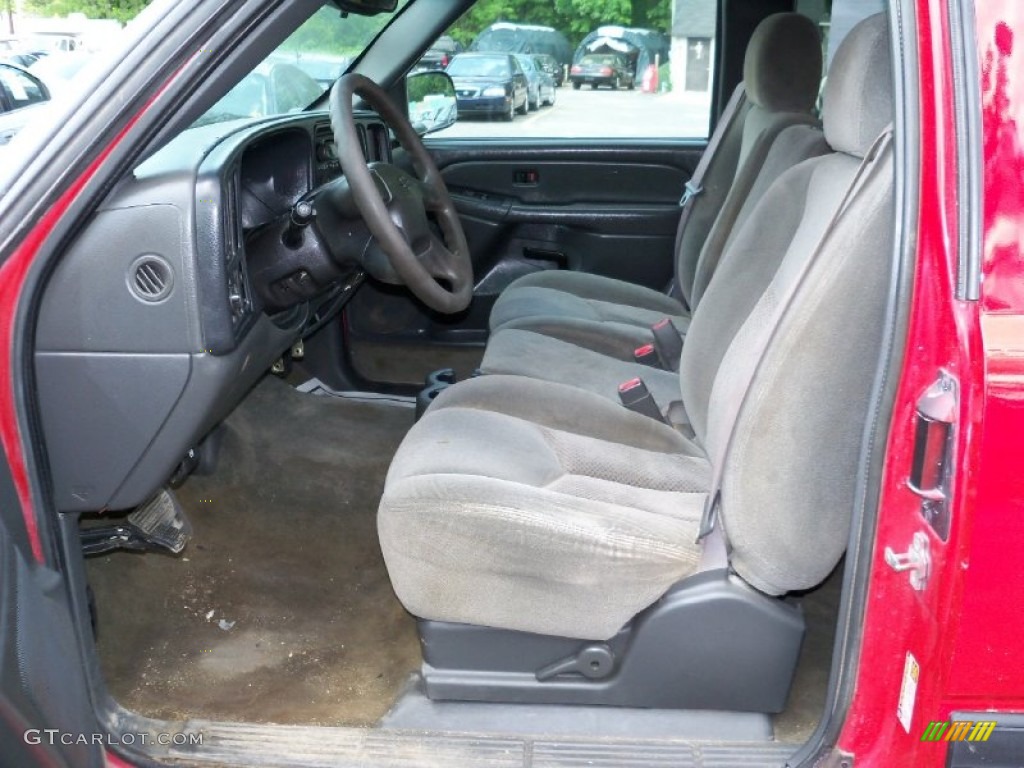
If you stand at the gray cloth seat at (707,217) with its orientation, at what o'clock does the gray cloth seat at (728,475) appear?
the gray cloth seat at (728,475) is roughly at 9 o'clock from the gray cloth seat at (707,217).

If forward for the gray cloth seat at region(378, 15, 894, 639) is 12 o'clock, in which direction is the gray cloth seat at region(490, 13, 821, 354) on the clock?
the gray cloth seat at region(490, 13, 821, 354) is roughly at 3 o'clock from the gray cloth seat at region(378, 15, 894, 639).

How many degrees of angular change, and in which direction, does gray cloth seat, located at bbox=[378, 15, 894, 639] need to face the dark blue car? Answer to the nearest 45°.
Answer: approximately 90° to its right

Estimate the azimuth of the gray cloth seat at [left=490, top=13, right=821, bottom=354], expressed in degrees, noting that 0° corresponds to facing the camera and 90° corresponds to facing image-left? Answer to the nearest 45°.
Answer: approximately 90°

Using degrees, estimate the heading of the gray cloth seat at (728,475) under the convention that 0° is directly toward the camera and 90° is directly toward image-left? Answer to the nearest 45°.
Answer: approximately 90°

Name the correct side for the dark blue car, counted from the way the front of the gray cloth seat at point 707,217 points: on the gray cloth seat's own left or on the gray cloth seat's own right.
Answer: on the gray cloth seat's own right
